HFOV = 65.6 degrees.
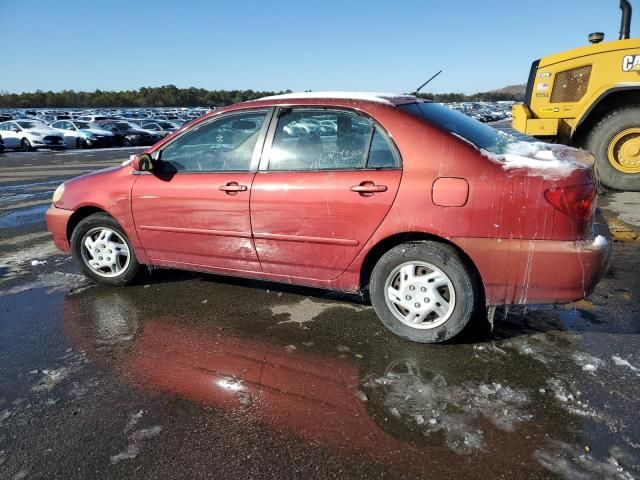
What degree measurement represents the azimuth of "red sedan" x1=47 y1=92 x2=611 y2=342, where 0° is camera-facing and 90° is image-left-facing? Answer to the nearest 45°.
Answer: approximately 135°

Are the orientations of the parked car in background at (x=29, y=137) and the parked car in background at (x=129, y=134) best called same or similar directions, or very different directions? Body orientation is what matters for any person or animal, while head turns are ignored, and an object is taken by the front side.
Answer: same or similar directions

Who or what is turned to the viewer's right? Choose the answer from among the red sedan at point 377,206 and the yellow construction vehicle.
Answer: the yellow construction vehicle

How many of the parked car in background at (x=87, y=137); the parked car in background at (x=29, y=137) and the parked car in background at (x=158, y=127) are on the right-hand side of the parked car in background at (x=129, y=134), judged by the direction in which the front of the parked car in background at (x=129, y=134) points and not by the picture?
2

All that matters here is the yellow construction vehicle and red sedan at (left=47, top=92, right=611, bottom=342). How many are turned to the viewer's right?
1

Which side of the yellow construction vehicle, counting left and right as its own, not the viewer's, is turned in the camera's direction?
right

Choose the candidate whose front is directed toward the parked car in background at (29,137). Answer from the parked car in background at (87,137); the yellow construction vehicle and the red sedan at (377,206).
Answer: the red sedan

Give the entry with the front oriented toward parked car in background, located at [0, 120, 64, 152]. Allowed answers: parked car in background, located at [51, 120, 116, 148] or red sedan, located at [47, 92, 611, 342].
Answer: the red sedan

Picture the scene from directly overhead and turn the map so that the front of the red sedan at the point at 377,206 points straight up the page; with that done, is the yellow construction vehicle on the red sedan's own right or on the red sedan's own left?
on the red sedan's own right

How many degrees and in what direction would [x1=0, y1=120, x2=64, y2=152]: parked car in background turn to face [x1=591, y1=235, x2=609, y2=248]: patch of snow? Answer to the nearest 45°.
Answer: approximately 45° to its right

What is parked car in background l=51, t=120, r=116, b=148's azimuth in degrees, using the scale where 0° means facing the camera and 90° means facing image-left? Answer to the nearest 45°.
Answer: approximately 315°

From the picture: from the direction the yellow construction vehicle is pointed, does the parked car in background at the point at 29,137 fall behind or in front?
behind
